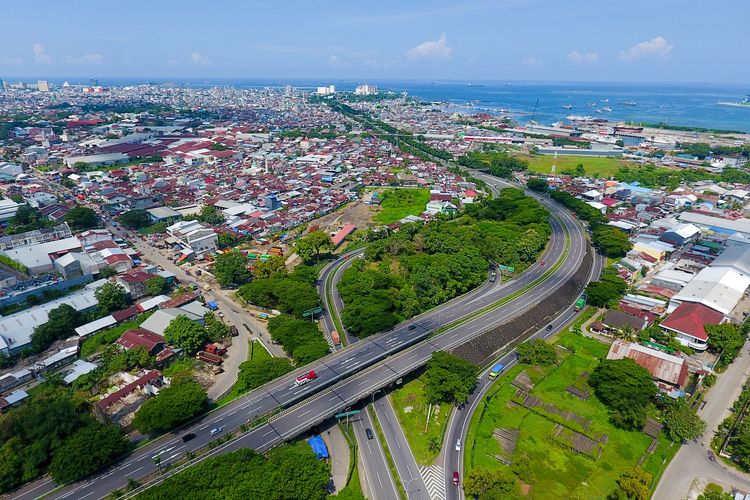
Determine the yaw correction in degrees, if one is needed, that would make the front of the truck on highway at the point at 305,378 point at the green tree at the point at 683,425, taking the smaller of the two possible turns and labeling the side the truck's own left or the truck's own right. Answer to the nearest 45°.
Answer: approximately 45° to the truck's own right

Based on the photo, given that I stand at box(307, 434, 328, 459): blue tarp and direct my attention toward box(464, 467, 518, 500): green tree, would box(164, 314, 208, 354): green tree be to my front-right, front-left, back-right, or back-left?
back-left

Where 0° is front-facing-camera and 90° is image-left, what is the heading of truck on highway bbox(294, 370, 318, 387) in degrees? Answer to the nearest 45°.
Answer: approximately 225°

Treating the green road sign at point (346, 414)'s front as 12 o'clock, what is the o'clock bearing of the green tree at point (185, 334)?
The green tree is roughly at 4 o'clock from the green road sign.

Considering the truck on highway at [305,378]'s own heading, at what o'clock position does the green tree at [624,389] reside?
The green tree is roughly at 2 o'clock from the truck on highway.

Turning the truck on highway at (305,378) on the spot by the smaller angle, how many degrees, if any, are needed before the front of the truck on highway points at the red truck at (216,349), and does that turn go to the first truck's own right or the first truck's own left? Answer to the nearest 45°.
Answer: approximately 90° to the first truck's own left

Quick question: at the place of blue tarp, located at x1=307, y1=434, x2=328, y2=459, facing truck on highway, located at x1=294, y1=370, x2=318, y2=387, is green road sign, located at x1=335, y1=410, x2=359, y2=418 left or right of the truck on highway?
right

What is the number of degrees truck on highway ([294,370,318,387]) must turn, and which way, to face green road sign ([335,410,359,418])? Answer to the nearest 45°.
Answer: approximately 90° to its right

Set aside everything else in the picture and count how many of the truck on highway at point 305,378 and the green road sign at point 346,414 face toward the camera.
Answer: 1

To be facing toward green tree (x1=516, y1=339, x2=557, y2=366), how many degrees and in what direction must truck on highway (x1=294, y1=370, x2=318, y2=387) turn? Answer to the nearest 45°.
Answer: approximately 45° to its right

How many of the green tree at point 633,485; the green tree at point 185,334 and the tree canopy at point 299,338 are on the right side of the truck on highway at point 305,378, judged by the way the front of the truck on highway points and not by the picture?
1

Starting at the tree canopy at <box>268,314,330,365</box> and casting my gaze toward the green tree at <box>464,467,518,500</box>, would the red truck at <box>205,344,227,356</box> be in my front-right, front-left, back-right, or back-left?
back-right
